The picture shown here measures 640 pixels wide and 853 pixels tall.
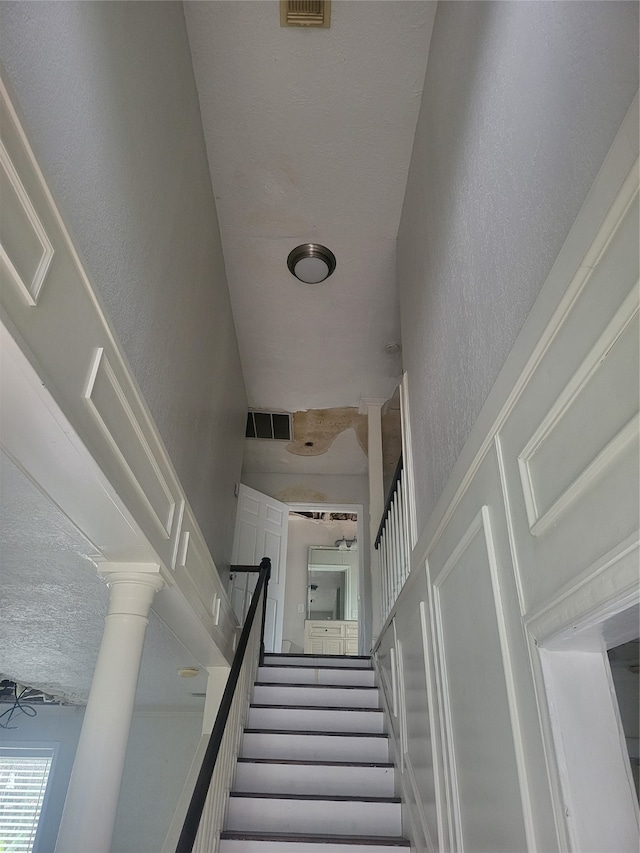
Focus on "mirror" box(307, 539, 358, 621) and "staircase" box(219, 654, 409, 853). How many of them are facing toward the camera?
2

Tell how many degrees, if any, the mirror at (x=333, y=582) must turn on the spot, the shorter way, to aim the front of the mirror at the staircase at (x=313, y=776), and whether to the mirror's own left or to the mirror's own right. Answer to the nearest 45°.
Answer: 0° — it already faces it

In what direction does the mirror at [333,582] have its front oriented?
toward the camera

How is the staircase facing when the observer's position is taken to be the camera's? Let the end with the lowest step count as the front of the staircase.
facing the viewer

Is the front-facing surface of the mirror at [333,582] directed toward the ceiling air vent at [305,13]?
yes

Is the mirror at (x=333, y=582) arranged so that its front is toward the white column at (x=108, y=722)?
yes
